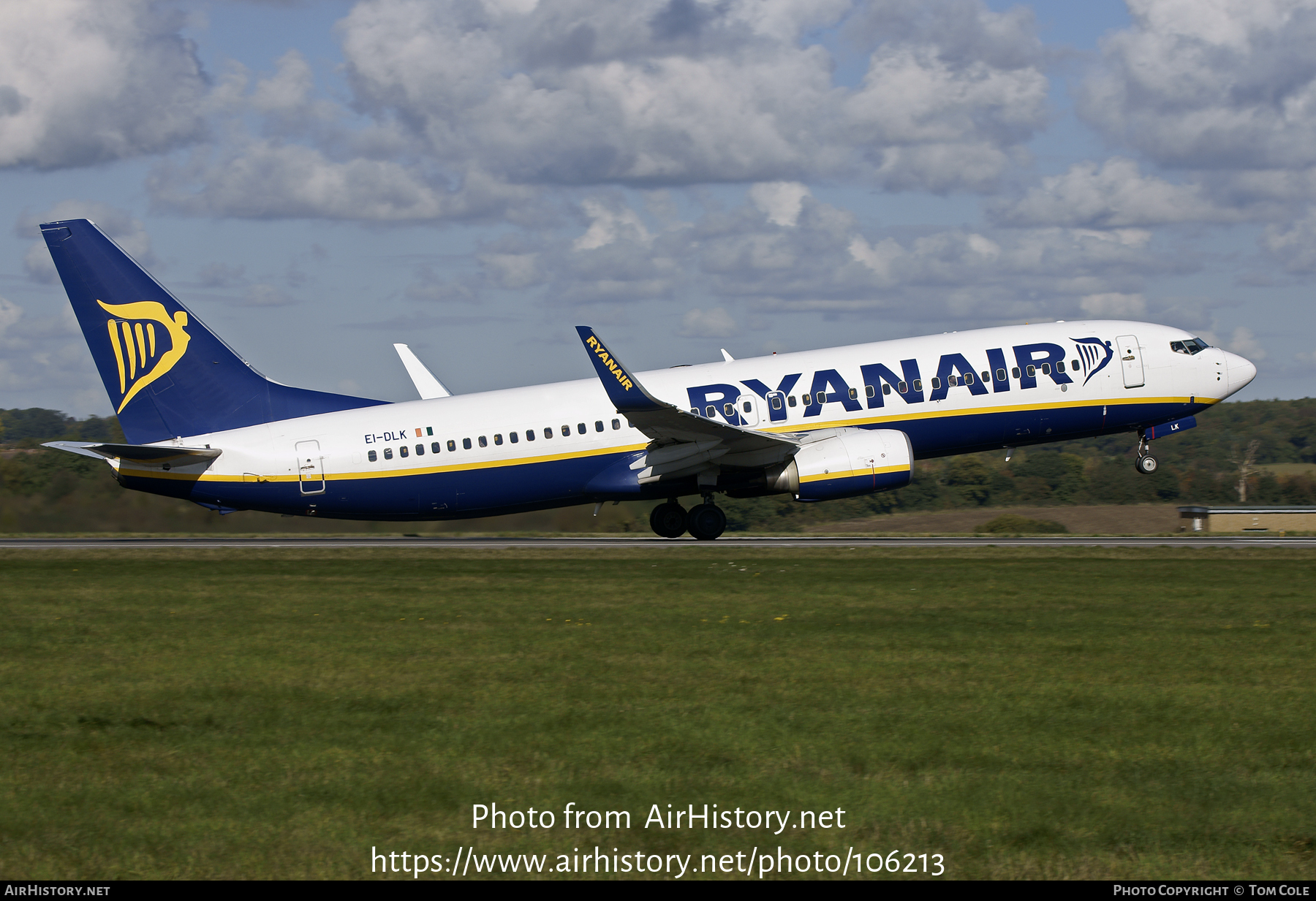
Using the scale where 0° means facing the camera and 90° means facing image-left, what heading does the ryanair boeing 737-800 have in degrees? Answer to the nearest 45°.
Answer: approximately 270°
